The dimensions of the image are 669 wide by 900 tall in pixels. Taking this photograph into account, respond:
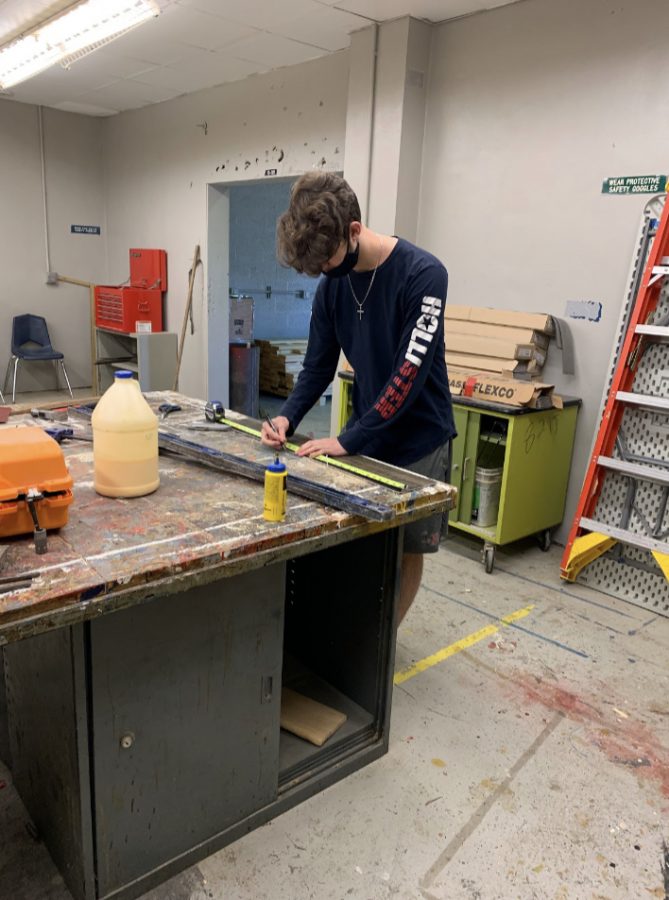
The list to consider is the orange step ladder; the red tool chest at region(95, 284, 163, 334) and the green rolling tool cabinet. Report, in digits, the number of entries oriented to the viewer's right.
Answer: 0

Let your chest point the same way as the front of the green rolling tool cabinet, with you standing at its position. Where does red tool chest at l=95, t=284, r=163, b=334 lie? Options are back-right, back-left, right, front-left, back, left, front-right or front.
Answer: right

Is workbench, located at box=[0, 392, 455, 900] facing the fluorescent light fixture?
no

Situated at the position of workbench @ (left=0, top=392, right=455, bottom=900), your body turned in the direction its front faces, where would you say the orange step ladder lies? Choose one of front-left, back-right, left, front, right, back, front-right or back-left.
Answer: left

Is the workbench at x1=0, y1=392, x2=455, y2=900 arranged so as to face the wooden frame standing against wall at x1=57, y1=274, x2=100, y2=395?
no

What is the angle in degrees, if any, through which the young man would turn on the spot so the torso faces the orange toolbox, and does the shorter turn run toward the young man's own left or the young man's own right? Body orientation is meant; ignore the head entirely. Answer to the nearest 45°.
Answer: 0° — they already face it

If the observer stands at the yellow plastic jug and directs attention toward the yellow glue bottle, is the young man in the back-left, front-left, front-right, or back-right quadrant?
front-left

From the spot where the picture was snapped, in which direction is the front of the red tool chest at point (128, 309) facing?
facing the viewer and to the left of the viewer

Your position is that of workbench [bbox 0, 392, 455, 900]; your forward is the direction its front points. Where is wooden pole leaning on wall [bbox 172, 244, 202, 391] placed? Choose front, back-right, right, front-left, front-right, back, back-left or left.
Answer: back-left

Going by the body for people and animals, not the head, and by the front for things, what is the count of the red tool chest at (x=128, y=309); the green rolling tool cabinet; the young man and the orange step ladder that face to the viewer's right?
0

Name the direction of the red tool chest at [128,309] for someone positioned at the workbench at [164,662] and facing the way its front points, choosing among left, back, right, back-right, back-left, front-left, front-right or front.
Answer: back-left

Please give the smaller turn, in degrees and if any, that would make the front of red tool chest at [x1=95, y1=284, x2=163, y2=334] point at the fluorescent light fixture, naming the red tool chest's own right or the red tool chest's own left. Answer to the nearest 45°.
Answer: approximately 45° to the red tool chest's own left

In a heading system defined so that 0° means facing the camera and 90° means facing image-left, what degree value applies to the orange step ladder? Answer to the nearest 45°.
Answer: approximately 45°

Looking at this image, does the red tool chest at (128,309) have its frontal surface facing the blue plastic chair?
no

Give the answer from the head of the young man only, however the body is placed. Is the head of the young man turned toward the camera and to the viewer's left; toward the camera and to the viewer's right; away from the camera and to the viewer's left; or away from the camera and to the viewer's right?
toward the camera and to the viewer's left

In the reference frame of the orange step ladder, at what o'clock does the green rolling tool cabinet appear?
The green rolling tool cabinet is roughly at 2 o'clock from the orange step ladder.

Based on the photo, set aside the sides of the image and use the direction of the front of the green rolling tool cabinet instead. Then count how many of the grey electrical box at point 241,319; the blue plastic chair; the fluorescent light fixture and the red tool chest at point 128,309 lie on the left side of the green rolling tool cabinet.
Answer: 0

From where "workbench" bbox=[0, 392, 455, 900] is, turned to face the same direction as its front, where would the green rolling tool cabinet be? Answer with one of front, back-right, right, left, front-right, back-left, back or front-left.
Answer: left
